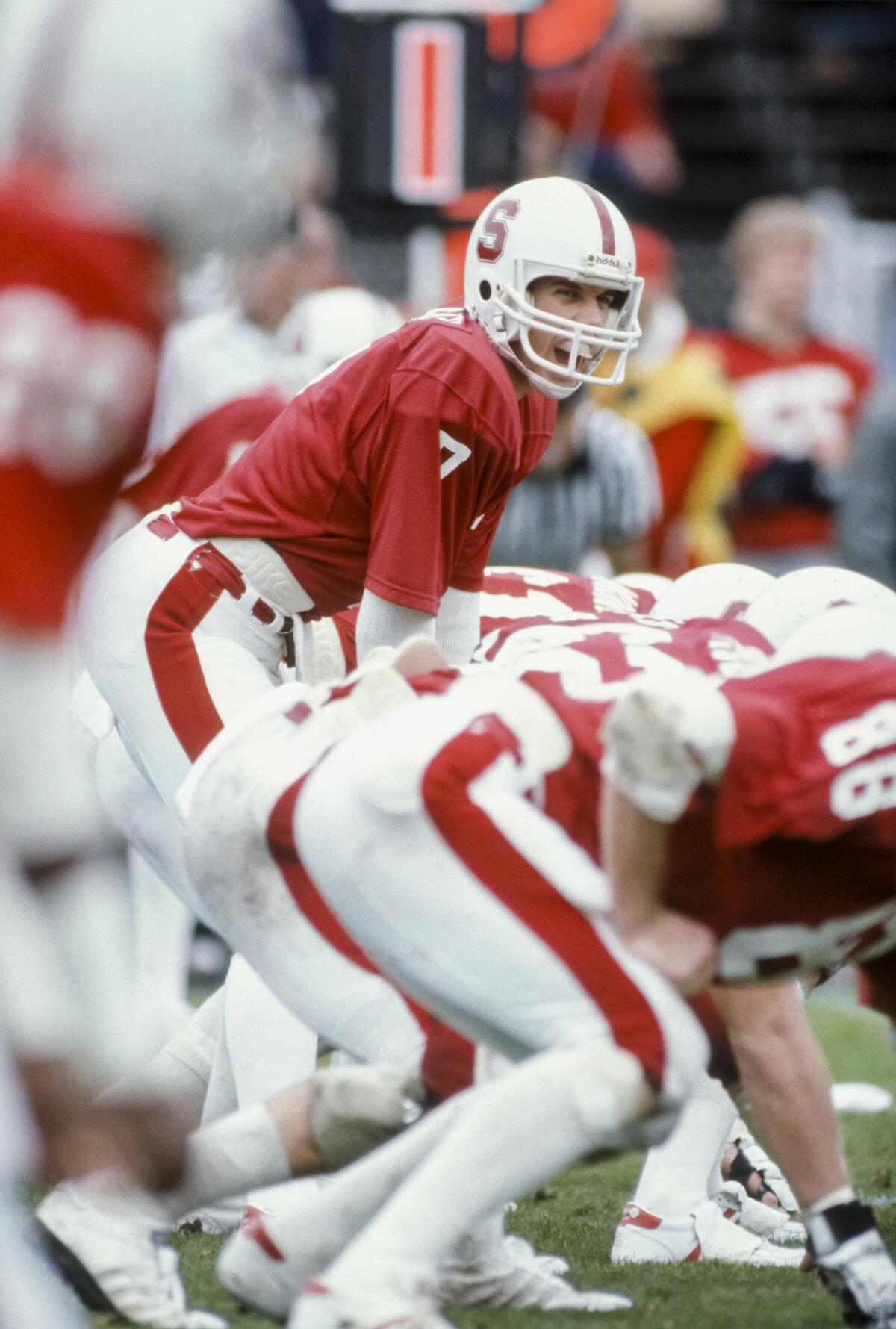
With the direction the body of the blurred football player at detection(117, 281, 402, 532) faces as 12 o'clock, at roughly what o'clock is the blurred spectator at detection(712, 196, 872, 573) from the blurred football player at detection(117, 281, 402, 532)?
the blurred spectator at detection(712, 196, 872, 573) is roughly at 9 o'clock from the blurred football player at detection(117, 281, 402, 532).

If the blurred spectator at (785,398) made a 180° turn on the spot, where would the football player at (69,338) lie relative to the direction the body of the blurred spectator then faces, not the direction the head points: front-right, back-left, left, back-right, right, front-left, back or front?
back

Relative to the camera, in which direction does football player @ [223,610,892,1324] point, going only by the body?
to the viewer's right

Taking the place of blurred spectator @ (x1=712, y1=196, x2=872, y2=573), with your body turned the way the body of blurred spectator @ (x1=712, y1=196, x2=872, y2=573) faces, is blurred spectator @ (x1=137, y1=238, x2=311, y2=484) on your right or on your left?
on your right

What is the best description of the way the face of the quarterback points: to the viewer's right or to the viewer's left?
to the viewer's right

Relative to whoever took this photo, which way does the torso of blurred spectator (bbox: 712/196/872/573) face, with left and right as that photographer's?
facing the viewer

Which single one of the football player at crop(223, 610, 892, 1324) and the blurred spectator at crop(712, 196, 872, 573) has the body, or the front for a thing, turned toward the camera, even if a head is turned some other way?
the blurred spectator

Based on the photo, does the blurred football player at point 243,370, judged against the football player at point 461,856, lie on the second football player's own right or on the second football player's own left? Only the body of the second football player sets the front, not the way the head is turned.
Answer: on the second football player's own left
